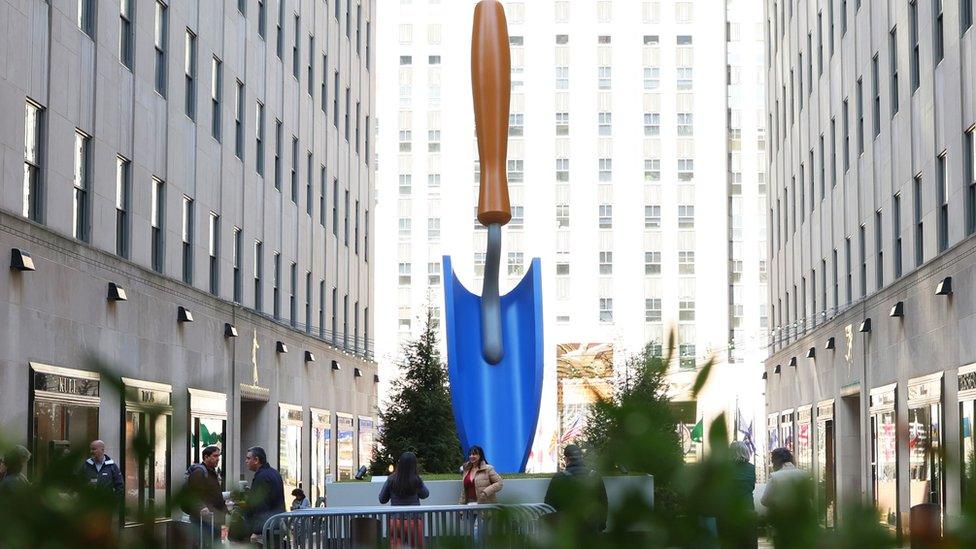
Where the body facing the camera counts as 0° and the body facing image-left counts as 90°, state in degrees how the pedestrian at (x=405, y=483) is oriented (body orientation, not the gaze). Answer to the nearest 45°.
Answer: approximately 180°

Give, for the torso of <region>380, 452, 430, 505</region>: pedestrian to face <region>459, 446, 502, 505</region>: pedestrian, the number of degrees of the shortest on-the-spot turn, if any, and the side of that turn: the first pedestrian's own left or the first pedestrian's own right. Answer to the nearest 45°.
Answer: approximately 45° to the first pedestrian's own right

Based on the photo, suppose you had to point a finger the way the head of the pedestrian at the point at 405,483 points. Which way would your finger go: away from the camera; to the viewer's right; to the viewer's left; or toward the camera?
away from the camera

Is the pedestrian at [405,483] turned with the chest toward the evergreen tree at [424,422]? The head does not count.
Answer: yes
